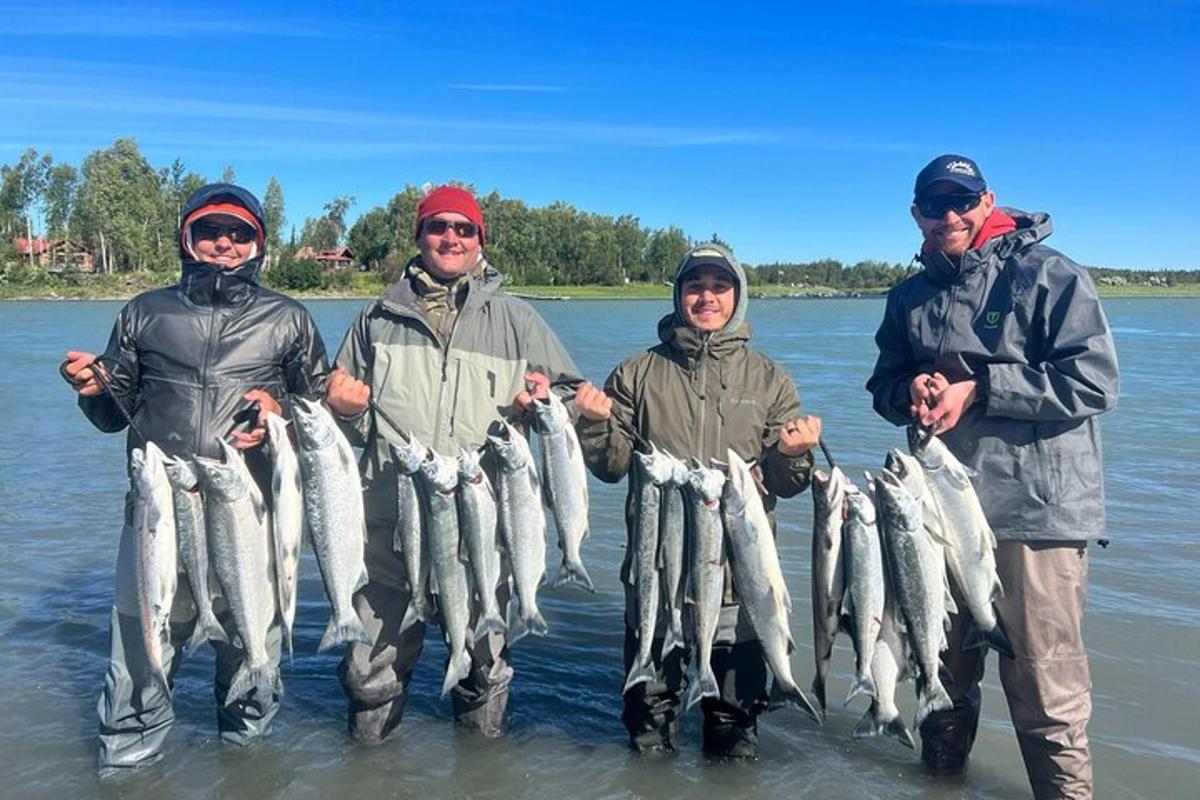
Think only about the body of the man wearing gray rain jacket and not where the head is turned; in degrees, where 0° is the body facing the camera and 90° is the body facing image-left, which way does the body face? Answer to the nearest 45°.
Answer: approximately 45°

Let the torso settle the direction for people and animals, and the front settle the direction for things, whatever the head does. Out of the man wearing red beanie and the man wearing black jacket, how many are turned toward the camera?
2

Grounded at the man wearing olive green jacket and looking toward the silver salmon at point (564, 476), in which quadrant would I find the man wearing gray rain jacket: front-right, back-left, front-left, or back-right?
back-left

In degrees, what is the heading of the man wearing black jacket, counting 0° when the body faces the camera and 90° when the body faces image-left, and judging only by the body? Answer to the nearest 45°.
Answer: approximately 0°

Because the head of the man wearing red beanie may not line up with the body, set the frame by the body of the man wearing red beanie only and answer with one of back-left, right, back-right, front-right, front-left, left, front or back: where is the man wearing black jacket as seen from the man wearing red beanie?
right

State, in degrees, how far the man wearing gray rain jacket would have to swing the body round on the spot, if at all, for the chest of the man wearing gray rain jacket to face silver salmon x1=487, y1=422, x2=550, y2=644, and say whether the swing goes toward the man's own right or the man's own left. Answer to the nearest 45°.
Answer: approximately 45° to the man's own right

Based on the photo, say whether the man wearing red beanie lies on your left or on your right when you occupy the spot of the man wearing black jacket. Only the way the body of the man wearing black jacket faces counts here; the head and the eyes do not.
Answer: on your left
